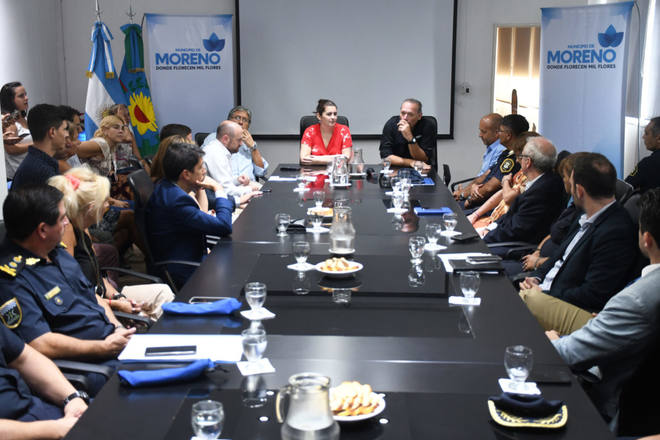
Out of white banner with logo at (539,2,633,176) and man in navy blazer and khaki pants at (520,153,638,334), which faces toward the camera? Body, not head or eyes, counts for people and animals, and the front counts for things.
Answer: the white banner with logo

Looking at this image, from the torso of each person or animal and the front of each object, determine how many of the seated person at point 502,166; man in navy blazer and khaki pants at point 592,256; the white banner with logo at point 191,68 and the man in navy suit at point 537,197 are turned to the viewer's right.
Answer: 0

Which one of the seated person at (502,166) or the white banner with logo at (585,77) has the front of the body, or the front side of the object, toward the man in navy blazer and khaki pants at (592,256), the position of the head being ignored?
the white banner with logo

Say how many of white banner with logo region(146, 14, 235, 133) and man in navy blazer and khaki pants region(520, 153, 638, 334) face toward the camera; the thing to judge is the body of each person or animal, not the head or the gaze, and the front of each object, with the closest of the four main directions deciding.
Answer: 1

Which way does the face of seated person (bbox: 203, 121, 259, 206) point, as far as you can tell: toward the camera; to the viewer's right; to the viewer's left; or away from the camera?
to the viewer's right

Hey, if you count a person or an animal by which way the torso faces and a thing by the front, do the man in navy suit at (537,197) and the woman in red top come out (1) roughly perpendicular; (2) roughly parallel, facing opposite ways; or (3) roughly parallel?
roughly perpendicular

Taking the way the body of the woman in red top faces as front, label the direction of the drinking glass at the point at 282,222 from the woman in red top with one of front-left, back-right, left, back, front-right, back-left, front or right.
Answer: front

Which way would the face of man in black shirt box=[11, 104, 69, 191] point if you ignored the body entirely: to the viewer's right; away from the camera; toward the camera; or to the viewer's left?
to the viewer's right

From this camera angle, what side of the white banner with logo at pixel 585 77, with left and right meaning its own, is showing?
front

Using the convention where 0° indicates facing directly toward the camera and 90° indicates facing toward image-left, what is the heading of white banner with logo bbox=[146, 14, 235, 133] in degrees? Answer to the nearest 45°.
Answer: approximately 0°

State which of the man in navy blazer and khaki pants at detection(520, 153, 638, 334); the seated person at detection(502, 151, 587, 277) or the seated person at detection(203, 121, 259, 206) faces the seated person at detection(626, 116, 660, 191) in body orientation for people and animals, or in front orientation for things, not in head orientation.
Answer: the seated person at detection(203, 121, 259, 206)

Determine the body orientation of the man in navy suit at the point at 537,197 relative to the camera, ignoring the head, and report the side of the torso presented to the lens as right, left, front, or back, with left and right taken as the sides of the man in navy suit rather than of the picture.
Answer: left

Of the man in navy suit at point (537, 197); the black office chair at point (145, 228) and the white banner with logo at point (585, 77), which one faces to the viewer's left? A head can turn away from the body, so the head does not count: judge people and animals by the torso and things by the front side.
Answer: the man in navy suit

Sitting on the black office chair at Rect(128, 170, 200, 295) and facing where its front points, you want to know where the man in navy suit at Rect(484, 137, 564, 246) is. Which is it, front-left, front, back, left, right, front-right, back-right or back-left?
front

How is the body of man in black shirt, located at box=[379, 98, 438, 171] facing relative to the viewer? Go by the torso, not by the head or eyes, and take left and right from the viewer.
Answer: facing the viewer

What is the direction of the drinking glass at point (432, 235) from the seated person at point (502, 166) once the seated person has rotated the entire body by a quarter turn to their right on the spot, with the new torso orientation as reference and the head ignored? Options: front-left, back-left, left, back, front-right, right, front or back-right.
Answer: back

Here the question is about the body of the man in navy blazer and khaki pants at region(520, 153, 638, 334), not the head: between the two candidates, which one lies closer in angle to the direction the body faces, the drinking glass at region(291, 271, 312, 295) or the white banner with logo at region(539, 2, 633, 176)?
the drinking glass

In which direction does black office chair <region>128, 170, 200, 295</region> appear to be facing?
to the viewer's right

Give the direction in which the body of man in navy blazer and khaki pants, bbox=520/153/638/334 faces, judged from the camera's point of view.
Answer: to the viewer's left

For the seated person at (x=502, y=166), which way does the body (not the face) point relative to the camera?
to the viewer's left

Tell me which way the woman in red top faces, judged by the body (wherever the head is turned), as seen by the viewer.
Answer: toward the camera

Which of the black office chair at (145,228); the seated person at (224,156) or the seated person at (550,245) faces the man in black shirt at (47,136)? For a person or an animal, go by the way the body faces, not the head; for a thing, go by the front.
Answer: the seated person at (550,245)

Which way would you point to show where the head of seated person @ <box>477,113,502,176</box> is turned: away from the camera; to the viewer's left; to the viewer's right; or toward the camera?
to the viewer's left

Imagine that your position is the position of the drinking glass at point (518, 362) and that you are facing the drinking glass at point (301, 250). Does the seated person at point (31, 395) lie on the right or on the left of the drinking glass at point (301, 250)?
left
